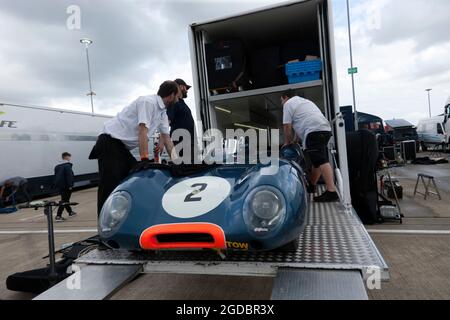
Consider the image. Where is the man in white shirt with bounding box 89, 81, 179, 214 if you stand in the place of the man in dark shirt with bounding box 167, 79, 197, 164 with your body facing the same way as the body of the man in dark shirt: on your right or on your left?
on your right

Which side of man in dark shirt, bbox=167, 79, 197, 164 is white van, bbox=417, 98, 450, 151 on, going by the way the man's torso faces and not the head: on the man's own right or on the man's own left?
on the man's own left

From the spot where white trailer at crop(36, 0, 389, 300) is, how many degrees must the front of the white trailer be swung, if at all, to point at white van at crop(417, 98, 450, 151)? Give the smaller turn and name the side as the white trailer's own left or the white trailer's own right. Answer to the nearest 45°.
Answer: approximately 45° to the white trailer's own right

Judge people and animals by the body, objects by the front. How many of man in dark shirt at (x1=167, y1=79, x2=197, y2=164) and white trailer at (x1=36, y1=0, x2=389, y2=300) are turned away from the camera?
1

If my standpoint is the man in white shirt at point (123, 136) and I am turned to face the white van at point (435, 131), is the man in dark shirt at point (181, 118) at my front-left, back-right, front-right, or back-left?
front-left

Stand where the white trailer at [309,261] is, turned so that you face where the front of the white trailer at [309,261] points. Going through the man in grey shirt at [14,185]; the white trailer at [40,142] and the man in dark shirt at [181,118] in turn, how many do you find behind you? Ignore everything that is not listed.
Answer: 0

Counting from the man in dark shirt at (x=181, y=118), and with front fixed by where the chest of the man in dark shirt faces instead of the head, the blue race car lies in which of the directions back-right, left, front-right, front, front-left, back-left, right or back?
front-right

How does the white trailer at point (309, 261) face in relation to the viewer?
away from the camera

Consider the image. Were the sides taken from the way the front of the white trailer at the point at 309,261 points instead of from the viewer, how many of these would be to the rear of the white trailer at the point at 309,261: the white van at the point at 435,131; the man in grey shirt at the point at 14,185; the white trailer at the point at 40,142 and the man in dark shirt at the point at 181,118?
0

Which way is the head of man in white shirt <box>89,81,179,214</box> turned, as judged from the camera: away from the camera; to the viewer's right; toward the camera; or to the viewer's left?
to the viewer's right

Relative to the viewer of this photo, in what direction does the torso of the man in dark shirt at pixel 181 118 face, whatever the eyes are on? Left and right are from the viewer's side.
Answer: facing the viewer and to the right of the viewer
